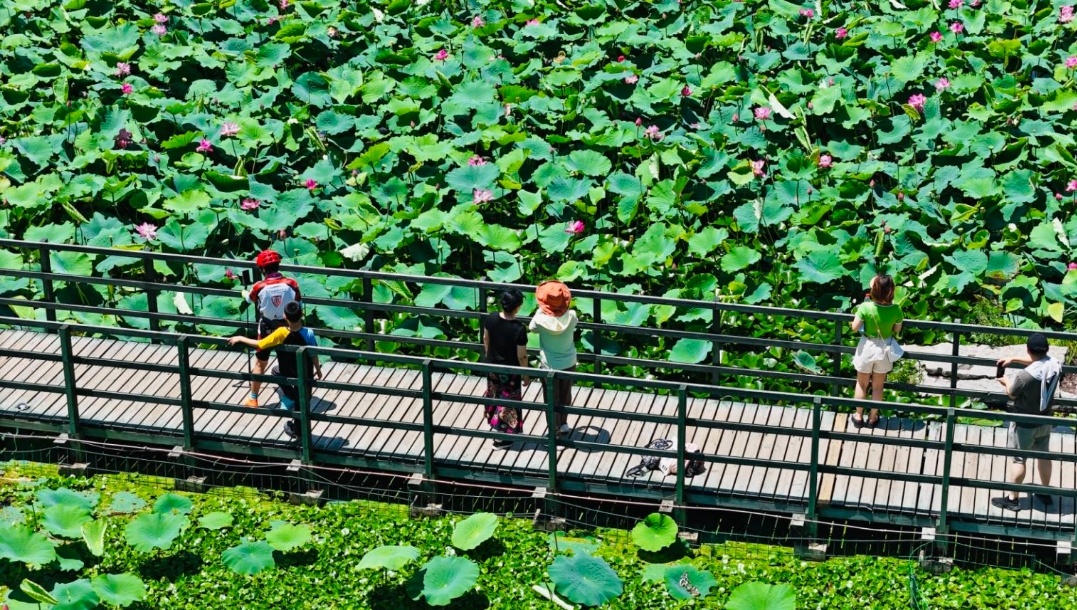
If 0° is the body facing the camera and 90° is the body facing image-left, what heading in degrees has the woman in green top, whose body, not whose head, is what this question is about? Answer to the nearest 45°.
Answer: approximately 180°

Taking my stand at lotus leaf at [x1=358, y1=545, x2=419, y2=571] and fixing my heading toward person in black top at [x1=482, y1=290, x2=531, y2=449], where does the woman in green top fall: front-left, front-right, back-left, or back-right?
front-right

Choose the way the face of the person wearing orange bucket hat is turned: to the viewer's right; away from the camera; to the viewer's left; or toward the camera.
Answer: away from the camera

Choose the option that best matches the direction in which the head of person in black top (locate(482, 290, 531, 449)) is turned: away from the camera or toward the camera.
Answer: away from the camera

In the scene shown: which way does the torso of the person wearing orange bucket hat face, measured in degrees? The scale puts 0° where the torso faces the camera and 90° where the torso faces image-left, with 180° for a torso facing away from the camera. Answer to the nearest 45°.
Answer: approximately 180°

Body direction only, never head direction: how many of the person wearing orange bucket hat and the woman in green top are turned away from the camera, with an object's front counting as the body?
2

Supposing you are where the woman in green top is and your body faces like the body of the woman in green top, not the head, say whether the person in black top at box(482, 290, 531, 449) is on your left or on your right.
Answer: on your left

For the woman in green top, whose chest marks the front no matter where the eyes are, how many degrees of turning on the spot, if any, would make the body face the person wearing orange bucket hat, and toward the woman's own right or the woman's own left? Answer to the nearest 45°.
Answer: approximately 90° to the woman's own left

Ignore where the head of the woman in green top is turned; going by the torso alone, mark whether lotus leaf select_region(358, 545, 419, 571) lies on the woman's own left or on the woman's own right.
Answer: on the woman's own left

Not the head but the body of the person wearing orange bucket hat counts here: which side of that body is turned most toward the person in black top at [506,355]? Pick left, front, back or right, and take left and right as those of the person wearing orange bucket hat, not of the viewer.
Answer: left

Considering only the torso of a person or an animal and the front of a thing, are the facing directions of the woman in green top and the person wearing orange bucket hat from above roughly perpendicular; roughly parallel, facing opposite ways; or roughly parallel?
roughly parallel
